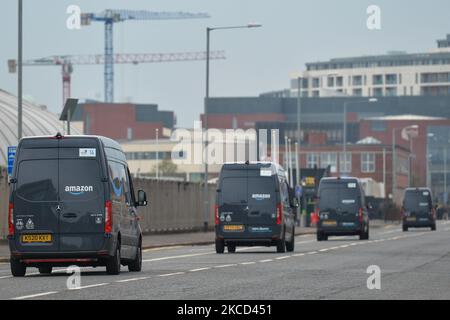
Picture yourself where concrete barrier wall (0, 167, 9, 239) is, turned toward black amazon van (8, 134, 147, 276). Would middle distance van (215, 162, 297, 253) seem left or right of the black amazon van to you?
left

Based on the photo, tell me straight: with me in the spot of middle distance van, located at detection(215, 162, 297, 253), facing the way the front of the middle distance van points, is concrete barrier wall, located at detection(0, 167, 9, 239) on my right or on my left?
on my left

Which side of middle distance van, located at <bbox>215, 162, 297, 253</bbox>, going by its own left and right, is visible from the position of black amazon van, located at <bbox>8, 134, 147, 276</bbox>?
back

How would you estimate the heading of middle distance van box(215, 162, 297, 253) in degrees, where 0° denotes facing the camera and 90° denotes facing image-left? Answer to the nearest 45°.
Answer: approximately 180°
